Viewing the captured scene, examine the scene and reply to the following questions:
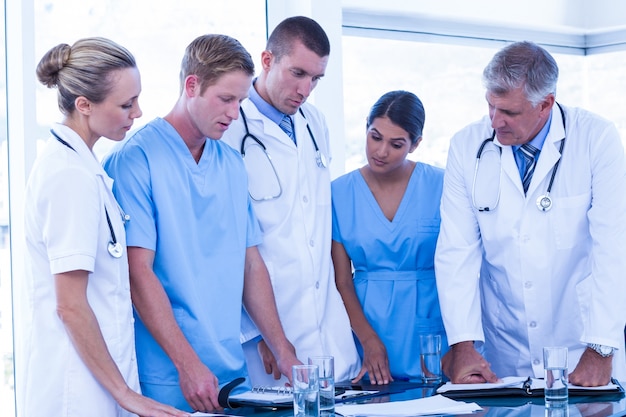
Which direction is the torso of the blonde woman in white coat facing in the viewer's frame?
to the viewer's right

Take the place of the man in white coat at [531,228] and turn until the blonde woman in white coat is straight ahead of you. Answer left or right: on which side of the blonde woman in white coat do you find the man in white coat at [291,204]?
right

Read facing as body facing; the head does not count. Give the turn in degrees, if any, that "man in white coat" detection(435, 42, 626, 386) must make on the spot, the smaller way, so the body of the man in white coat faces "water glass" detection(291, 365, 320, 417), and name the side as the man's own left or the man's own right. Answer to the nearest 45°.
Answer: approximately 45° to the man's own right

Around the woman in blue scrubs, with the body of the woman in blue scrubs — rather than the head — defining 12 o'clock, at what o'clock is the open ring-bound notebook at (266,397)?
The open ring-bound notebook is roughly at 1 o'clock from the woman in blue scrubs.

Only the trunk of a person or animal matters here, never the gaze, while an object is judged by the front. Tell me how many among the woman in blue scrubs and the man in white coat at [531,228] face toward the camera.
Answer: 2
